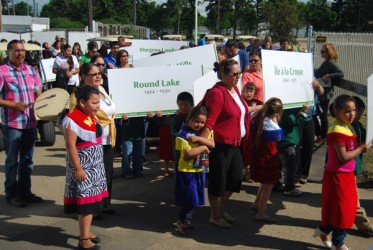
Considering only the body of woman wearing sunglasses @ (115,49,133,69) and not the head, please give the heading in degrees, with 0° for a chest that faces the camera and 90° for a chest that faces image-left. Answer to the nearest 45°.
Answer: approximately 315°

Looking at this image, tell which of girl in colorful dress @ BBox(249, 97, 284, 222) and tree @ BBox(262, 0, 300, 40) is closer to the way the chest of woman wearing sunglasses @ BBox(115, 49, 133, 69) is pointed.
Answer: the girl in colorful dress

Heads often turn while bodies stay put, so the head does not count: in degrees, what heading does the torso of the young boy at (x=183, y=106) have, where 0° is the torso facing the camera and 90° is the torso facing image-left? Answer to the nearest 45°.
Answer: approximately 315°

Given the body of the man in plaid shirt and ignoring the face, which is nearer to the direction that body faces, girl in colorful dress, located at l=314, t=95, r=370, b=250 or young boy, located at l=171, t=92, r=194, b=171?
the girl in colorful dress

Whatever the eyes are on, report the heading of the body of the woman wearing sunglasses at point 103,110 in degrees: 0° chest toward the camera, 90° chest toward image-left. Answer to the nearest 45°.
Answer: approximately 315°

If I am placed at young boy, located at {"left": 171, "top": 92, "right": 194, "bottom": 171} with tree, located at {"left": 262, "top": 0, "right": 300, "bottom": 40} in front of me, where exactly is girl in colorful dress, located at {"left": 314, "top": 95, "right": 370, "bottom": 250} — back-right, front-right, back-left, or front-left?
back-right

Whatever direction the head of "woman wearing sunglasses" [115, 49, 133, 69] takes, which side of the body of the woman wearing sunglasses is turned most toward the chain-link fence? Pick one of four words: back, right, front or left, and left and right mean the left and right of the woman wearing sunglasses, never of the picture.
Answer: left

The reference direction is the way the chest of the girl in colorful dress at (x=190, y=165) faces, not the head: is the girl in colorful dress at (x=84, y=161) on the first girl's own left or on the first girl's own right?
on the first girl's own right

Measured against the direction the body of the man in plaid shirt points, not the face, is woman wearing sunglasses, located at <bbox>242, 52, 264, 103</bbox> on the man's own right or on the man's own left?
on the man's own left

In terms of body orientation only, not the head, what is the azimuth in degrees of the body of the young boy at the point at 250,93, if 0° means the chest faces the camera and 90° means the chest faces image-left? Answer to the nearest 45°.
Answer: approximately 315°

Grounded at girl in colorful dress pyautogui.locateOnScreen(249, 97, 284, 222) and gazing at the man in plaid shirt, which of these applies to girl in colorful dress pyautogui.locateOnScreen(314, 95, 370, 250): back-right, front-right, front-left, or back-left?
back-left

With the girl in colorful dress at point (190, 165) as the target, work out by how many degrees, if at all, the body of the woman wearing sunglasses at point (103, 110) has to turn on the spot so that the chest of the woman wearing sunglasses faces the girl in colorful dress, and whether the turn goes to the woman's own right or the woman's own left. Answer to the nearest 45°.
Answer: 0° — they already face them
